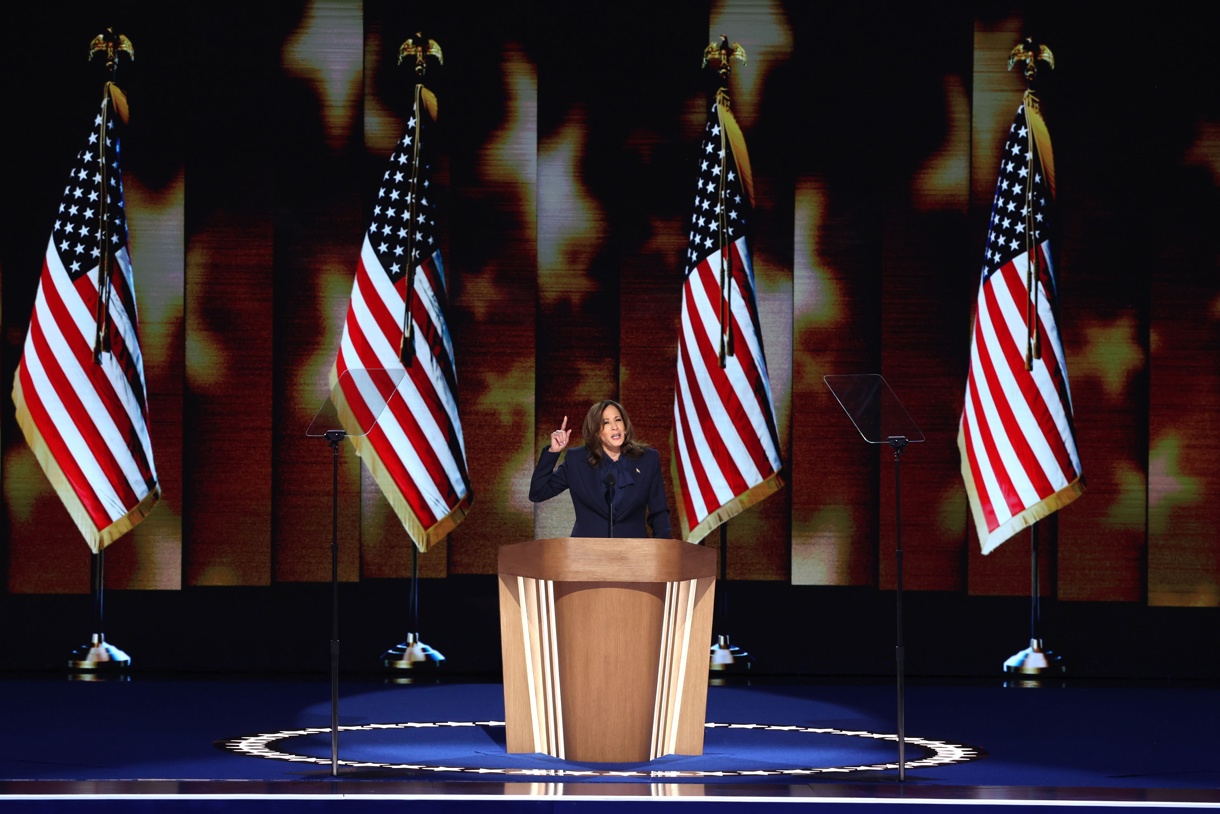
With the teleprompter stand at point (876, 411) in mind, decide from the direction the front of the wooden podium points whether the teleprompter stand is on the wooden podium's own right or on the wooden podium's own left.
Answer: on the wooden podium's own left

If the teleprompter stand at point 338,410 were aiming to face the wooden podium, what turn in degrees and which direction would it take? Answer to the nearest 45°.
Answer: approximately 45° to its right

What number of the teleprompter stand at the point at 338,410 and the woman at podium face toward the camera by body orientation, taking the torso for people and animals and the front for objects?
1

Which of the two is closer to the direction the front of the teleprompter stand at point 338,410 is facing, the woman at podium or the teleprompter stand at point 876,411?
the woman at podium

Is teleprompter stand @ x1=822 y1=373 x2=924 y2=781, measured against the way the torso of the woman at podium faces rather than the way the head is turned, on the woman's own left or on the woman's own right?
on the woman's own left

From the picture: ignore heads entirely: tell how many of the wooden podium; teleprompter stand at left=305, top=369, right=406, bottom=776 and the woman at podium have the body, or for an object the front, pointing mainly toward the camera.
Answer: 2

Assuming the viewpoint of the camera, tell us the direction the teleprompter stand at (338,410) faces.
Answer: facing away from the viewer and to the right of the viewer

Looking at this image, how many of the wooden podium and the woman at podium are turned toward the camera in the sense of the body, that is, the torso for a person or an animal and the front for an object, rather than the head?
2

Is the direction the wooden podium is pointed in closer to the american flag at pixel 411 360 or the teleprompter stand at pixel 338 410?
the teleprompter stand
